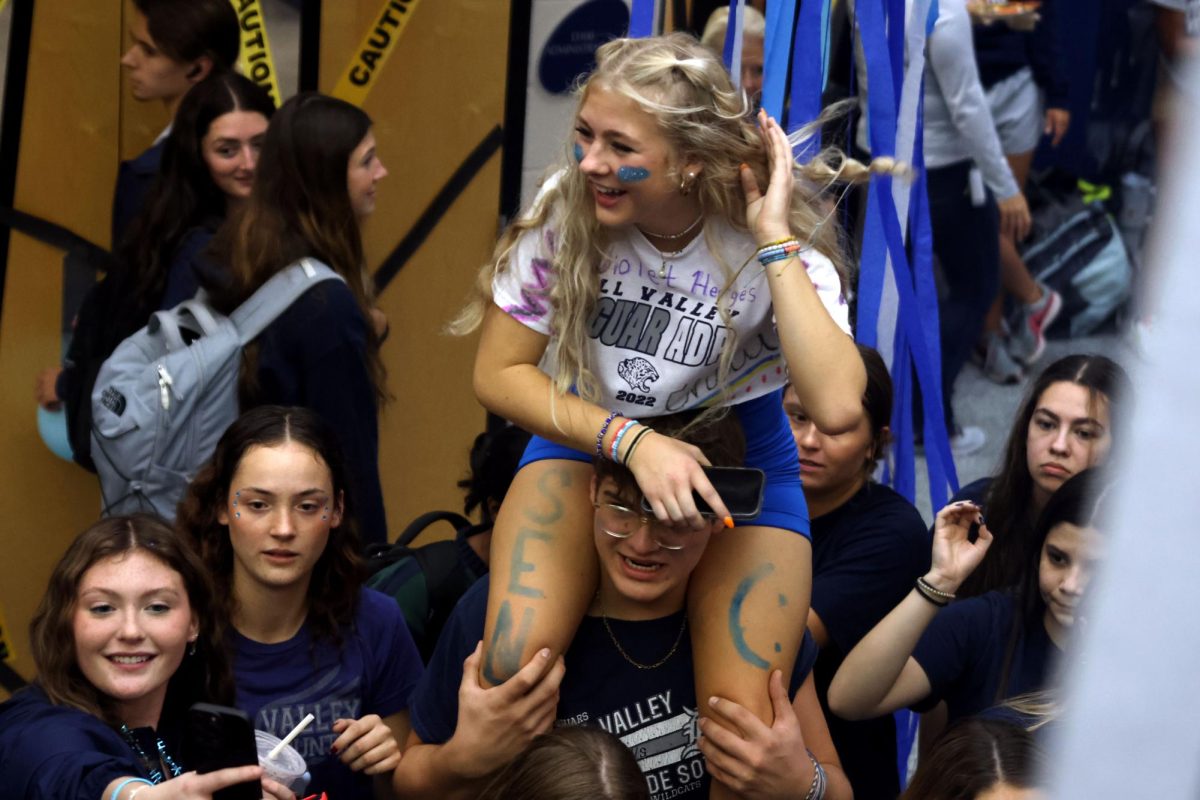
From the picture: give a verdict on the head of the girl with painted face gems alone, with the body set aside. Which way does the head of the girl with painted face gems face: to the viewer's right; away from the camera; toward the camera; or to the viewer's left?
toward the camera

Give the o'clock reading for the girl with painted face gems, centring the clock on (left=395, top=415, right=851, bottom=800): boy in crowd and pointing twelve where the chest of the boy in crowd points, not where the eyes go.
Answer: The girl with painted face gems is roughly at 4 o'clock from the boy in crowd.

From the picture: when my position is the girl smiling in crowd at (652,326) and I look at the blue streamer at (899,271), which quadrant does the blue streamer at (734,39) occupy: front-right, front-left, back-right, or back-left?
front-left

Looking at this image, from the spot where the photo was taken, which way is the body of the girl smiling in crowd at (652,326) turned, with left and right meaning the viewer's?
facing the viewer

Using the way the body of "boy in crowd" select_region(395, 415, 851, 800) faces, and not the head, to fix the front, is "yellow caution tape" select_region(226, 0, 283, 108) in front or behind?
behind

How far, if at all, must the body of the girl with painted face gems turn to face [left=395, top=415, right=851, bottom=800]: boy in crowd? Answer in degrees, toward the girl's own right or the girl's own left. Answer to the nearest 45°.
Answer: approximately 45° to the girl's own left

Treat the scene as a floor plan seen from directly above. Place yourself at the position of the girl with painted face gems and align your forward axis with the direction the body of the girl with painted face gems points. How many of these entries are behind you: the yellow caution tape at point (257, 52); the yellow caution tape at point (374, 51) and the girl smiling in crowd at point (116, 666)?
2

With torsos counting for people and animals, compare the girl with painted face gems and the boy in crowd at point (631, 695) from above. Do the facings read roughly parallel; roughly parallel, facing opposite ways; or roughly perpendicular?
roughly parallel

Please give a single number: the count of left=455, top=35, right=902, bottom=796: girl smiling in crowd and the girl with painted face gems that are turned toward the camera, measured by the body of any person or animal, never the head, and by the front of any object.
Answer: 2

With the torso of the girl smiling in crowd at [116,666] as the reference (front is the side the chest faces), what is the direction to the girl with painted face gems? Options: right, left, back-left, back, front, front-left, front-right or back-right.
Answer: left

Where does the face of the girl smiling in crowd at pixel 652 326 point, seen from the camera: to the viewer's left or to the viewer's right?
to the viewer's left

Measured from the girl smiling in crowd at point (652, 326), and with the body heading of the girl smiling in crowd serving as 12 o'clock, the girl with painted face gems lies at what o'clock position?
The girl with painted face gems is roughly at 4 o'clock from the girl smiling in crowd.

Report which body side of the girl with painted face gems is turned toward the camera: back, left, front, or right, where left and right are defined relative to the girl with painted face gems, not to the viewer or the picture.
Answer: front

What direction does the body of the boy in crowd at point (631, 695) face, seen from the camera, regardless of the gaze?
toward the camera
